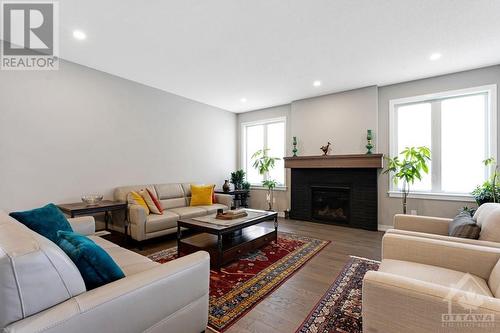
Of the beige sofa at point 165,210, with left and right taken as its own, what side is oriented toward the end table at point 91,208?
right

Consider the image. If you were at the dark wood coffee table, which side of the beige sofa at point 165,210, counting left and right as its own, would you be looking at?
front

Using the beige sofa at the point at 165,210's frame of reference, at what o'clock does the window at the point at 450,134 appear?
The window is roughly at 11 o'clock from the beige sofa.

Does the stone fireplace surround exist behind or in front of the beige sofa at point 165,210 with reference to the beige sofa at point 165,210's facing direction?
in front

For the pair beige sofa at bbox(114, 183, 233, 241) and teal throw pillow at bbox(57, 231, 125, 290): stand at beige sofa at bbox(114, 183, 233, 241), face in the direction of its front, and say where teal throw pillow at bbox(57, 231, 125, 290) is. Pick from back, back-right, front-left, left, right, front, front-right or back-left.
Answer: front-right

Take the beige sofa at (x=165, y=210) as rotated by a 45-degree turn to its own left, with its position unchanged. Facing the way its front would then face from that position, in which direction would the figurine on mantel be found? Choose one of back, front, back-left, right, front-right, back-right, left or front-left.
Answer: front

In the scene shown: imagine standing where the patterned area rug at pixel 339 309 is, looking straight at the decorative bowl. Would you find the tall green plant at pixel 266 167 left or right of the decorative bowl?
right

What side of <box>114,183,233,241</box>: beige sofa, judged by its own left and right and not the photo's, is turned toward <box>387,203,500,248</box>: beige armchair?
front

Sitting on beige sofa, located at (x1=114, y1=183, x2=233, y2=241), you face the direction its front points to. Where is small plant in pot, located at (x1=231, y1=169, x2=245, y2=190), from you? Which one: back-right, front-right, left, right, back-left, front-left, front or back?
left

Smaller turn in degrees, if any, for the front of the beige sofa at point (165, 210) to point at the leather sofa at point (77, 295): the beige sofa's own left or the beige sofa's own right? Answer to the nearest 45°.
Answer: approximately 45° to the beige sofa's own right

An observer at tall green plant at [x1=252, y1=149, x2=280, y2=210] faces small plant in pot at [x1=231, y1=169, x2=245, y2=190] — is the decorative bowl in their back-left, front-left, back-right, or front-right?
front-left

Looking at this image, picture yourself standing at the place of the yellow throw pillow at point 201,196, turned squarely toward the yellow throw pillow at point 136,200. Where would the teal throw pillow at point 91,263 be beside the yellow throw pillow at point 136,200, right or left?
left

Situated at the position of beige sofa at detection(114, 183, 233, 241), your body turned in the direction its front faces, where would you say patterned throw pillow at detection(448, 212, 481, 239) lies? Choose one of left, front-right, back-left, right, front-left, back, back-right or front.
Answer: front
